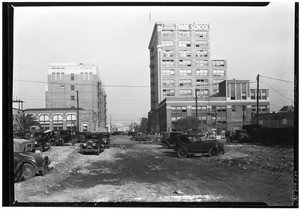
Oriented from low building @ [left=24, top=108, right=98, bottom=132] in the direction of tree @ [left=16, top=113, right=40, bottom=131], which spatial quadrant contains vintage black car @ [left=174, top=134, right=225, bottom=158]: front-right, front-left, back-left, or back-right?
back-left

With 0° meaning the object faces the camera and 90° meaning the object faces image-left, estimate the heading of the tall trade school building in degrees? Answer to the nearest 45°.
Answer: approximately 0°
